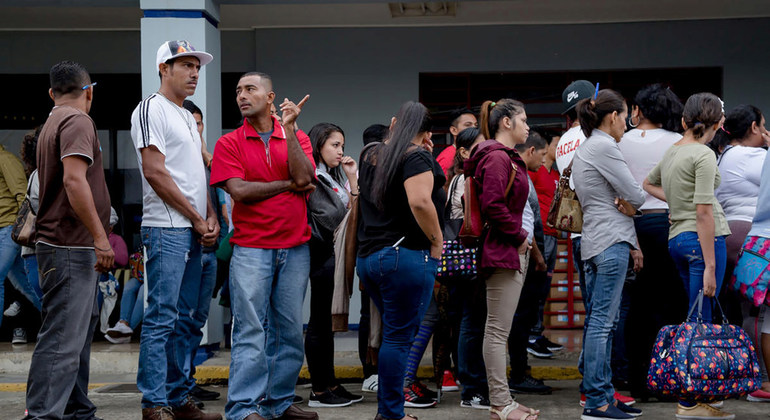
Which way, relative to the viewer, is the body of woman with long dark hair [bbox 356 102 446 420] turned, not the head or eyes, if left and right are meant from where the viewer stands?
facing away from the viewer and to the right of the viewer

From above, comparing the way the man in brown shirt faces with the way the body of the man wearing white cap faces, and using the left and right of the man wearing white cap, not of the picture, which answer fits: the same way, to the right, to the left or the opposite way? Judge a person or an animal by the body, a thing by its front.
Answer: to the left

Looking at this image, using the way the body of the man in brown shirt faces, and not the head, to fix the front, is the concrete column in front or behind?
in front

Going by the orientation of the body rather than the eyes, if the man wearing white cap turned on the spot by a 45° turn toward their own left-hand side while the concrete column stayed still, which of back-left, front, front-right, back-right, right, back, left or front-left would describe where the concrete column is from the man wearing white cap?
left

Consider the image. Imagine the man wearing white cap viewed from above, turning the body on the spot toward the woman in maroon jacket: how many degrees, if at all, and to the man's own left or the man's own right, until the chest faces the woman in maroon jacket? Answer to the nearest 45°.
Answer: approximately 45° to the man's own left

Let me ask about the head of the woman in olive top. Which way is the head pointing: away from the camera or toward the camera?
away from the camera

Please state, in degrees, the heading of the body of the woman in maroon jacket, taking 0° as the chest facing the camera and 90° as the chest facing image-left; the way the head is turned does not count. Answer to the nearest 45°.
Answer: approximately 270°

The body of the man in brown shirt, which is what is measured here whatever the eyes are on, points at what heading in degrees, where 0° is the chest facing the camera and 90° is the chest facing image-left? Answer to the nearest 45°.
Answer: approximately 225°

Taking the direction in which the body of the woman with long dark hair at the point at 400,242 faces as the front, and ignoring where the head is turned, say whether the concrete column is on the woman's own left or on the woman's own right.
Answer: on the woman's own left
